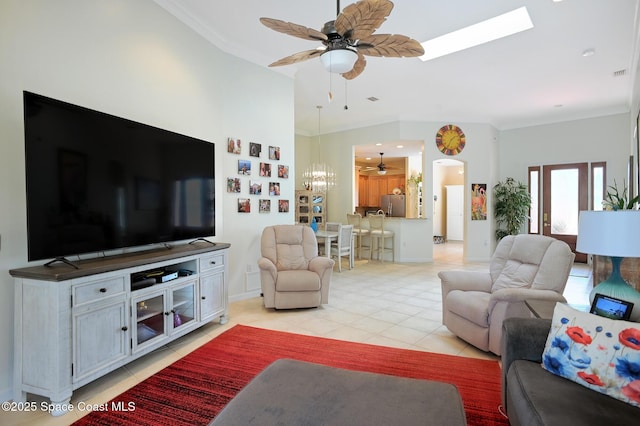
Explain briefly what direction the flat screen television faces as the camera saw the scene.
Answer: facing the viewer and to the right of the viewer

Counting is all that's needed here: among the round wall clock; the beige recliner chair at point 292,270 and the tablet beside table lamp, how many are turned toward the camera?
3

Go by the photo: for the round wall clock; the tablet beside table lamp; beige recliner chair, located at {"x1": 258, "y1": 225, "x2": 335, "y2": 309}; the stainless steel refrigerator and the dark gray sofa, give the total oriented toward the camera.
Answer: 4

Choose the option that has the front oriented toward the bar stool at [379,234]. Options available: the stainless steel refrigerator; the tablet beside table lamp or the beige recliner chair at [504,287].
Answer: the stainless steel refrigerator

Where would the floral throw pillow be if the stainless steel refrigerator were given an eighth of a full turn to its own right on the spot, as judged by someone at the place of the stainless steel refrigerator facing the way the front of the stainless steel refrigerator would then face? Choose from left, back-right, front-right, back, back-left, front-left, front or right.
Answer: front-left

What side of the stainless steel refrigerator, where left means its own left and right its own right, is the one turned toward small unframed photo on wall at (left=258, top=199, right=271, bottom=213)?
front

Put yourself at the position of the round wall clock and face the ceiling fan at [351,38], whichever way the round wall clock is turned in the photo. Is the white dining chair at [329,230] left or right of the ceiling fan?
right

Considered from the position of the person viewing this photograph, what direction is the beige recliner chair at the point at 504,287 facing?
facing the viewer and to the left of the viewer

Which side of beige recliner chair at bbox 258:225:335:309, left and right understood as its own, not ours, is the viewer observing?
front

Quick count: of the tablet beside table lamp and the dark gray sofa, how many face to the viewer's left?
1

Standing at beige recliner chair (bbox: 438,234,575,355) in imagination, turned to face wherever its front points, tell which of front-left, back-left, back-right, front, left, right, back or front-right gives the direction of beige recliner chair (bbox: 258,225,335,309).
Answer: front-right

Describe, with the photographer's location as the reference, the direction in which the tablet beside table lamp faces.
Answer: facing the viewer

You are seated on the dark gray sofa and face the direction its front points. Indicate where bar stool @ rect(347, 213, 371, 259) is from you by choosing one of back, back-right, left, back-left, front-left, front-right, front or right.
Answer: front-right

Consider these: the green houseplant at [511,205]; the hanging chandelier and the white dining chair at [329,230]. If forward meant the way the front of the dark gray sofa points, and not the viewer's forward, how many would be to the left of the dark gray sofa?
0

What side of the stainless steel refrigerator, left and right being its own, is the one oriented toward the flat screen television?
front

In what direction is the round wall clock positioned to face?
toward the camera

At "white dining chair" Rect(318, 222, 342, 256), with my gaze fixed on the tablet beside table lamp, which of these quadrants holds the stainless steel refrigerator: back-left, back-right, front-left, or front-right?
back-left

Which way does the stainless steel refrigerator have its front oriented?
toward the camera
